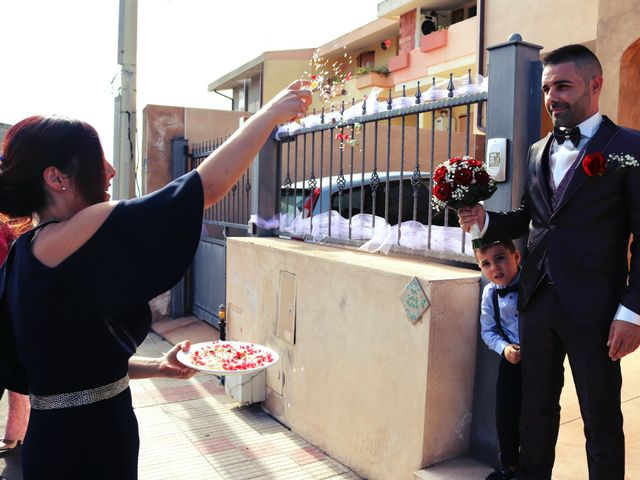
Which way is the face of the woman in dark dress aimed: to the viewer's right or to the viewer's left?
to the viewer's right

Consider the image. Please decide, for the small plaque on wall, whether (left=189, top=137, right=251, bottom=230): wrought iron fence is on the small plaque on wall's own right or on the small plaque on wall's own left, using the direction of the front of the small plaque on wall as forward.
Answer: on the small plaque on wall's own right

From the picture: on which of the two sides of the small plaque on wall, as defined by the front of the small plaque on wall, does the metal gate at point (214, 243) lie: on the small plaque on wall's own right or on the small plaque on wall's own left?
on the small plaque on wall's own right

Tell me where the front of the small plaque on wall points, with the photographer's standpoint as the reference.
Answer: facing the viewer and to the left of the viewer

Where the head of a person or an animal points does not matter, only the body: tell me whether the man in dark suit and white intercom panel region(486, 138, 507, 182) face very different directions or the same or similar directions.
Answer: same or similar directions

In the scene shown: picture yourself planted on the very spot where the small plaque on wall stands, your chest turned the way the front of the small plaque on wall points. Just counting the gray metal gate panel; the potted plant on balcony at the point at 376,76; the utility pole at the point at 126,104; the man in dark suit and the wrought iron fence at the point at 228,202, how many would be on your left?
1

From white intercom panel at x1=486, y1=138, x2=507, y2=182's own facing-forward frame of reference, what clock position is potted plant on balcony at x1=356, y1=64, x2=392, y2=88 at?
The potted plant on balcony is roughly at 4 o'clock from the white intercom panel.

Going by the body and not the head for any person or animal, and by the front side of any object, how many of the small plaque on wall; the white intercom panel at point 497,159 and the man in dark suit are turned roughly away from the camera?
0

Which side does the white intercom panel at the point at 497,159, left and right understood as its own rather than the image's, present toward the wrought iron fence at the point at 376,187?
right

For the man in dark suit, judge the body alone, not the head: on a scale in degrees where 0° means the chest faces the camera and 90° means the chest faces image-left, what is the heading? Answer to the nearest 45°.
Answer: approximately 45°

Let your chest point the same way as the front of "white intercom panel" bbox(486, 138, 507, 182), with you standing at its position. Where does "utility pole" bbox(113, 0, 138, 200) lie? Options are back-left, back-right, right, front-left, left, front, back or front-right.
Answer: right

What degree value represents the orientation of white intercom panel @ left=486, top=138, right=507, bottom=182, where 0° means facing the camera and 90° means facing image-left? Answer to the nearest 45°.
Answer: approximately 45°
